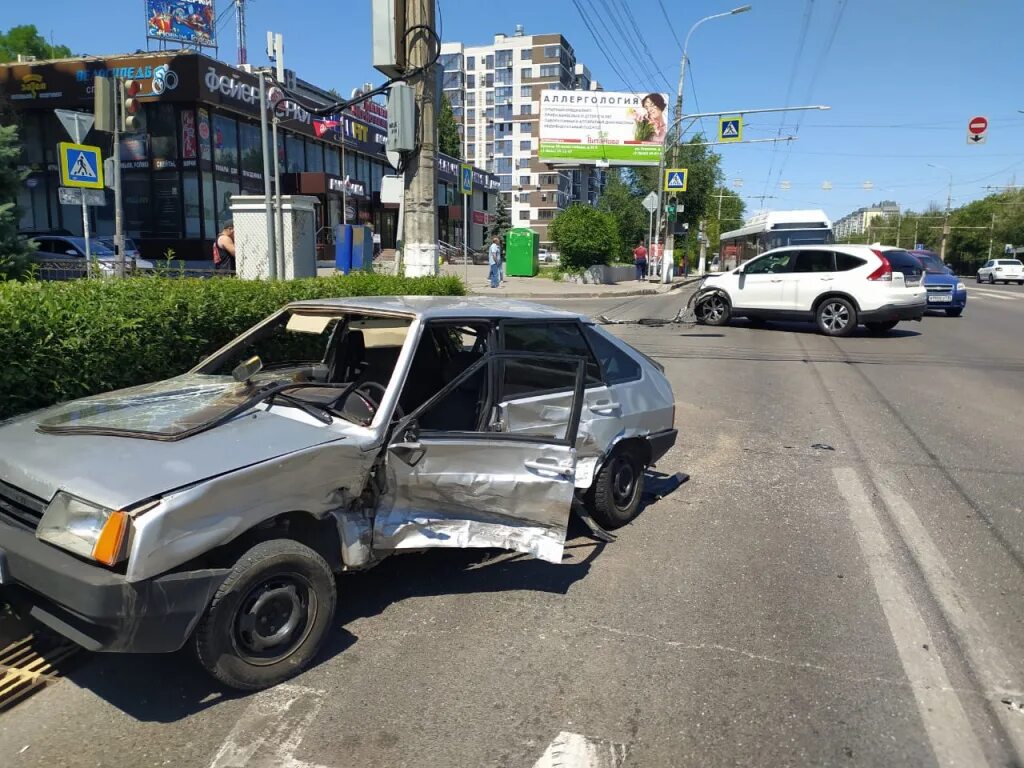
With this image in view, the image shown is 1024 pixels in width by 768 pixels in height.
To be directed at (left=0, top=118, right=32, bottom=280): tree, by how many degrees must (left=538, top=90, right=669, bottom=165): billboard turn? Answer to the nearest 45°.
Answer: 0° — it already faces it

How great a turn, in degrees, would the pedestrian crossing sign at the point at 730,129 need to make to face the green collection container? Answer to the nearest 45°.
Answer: approximately 90° to its right

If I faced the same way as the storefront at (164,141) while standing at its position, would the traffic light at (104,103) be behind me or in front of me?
in front

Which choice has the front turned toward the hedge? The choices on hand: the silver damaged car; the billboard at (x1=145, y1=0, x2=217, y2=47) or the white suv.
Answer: the billboard

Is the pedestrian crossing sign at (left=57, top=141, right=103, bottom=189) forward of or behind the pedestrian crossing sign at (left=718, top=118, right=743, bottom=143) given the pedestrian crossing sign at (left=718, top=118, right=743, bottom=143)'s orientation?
forward

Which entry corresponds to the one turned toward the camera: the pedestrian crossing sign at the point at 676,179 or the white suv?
the pedestrian crossing sign

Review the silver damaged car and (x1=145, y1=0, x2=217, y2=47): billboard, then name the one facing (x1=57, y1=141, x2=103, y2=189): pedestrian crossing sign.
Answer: the billboard

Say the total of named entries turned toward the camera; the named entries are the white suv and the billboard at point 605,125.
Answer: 1

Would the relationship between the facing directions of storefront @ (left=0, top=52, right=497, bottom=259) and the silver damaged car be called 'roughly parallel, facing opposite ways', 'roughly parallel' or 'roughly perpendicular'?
roughly perpendicular

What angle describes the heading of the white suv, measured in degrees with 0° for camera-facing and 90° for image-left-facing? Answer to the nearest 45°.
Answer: approximately 135°

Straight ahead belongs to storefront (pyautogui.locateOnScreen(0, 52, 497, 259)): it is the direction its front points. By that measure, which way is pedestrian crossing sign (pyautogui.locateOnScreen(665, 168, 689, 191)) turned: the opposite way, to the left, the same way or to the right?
to the right

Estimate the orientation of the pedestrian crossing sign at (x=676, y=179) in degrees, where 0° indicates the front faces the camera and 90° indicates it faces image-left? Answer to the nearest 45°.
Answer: approximately 0°

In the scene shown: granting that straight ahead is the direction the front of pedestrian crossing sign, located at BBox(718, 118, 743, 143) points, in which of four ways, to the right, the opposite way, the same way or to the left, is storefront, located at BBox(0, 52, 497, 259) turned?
to the left

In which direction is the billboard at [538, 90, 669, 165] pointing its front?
toward the camera

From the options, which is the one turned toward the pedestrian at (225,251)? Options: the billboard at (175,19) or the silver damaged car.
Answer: the billboard

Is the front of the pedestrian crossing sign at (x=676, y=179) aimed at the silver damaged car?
yes
